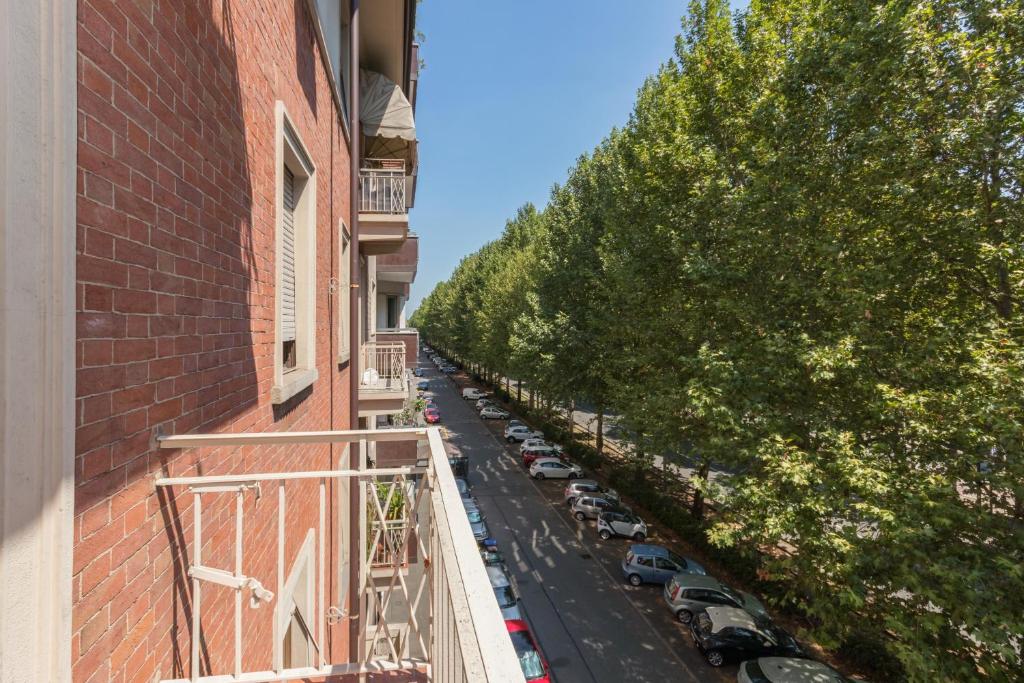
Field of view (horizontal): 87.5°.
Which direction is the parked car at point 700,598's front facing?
to the viewer's right

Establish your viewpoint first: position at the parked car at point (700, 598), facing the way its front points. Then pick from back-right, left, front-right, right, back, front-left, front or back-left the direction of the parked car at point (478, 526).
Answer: back

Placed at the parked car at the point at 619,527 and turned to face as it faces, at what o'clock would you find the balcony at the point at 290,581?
The balcony is roughly at 3 o'clock from the parked car.

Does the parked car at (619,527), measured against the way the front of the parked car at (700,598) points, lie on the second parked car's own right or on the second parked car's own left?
on the second parked car's own left

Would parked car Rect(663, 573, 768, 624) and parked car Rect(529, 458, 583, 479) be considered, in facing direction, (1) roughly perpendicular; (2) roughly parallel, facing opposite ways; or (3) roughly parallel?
roughly parallel

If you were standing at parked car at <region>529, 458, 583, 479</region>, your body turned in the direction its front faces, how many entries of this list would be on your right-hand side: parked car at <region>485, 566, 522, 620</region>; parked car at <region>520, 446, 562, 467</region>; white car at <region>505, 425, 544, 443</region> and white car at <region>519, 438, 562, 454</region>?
1

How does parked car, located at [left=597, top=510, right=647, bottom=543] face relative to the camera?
to the viewer's right

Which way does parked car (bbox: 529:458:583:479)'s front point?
to the viewer's right

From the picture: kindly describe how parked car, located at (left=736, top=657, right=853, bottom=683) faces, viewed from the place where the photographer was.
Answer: facing the viewer and to the right of the viewer

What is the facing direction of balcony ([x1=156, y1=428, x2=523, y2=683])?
to the viewer's right

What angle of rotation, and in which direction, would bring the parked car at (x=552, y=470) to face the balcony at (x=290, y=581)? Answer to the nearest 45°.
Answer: approximately 90° to its right

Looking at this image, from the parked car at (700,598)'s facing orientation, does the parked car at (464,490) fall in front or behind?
behind

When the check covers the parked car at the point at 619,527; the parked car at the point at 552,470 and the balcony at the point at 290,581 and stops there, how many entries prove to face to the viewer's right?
3

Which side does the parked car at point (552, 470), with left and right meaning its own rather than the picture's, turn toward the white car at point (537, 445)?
left
